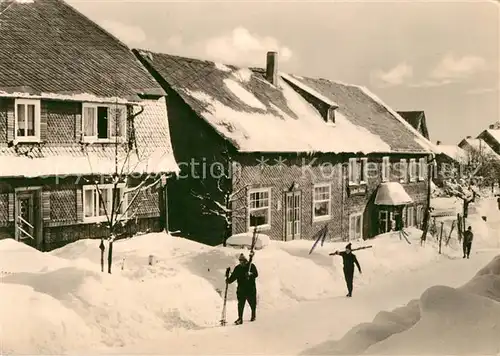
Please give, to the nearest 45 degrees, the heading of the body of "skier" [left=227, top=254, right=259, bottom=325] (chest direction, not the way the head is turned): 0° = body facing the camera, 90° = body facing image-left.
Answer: approximately 45°

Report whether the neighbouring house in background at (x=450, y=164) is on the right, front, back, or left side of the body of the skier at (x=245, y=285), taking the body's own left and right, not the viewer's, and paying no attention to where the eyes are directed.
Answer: back

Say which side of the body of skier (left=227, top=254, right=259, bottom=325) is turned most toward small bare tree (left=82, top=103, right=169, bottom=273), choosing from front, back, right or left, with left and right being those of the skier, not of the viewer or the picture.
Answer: right

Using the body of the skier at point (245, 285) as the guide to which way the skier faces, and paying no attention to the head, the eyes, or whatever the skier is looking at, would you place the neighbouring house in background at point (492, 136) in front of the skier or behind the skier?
behind

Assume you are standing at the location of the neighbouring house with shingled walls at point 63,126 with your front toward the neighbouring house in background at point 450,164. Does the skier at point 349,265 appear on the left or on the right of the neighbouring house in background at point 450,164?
right

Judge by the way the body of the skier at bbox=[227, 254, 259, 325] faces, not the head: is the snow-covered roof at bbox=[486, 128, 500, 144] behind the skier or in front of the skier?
behind

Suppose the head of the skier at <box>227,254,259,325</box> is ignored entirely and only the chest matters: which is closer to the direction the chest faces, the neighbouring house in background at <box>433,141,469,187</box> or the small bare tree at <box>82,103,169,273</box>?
the small bare tree

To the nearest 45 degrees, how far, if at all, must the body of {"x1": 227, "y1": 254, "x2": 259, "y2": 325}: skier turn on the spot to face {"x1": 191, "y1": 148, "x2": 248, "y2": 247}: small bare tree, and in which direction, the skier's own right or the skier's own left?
approximately 135° to the skier's own right

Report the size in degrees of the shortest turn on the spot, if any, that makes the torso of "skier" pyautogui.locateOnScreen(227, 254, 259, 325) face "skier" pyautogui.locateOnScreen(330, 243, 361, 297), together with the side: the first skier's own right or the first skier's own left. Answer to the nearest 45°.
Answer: approximately 180°

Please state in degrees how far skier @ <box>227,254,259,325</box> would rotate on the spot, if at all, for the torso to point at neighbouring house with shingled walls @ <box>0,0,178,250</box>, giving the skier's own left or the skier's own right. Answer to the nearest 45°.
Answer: approximately 90° to the skier's own right

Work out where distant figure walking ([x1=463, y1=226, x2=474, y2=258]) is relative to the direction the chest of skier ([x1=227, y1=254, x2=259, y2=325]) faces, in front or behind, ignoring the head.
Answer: behind
